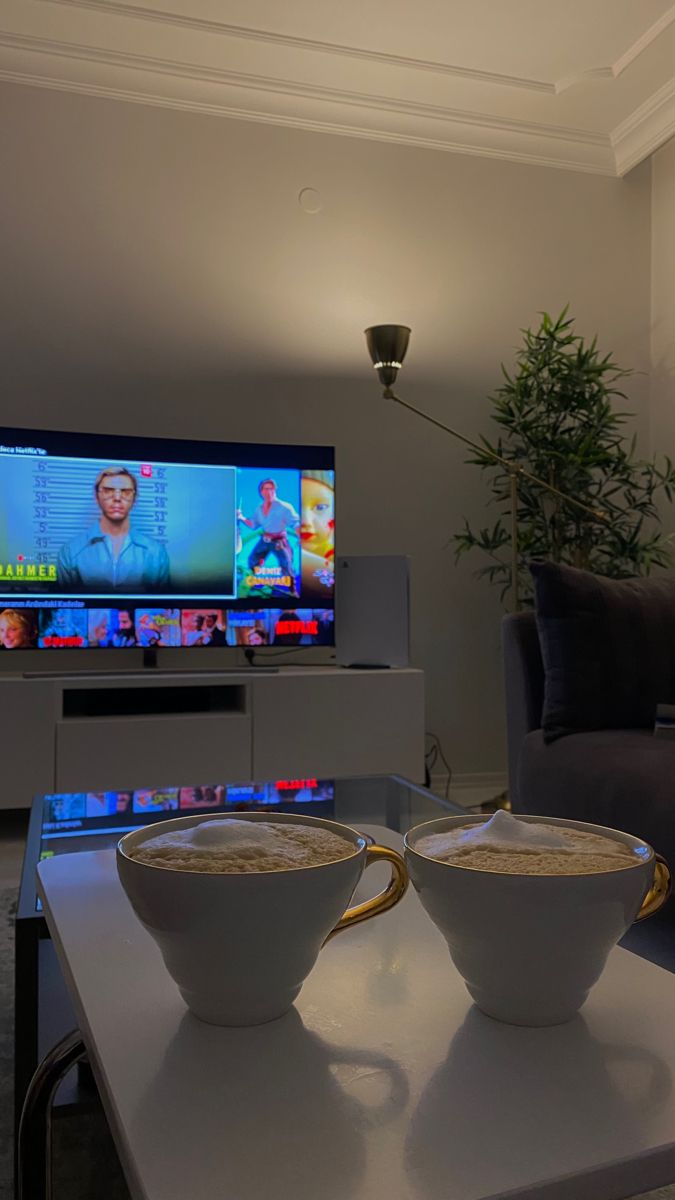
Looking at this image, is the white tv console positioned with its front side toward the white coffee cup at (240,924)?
yes

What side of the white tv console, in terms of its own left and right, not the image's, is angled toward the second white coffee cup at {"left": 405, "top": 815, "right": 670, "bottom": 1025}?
front

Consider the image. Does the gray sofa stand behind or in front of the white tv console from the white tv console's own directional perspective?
in front

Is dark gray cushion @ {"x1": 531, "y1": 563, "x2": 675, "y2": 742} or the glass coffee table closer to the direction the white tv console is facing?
the glass coffee table

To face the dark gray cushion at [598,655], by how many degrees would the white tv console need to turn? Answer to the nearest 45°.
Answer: approximately 45° to its left

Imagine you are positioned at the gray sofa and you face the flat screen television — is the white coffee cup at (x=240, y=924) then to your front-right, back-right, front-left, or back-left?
back-left

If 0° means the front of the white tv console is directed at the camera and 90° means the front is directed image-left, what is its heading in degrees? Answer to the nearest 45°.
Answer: approximately 0°

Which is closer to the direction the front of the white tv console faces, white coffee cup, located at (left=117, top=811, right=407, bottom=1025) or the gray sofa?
the white coffee cup

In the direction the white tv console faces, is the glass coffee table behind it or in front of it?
in front
